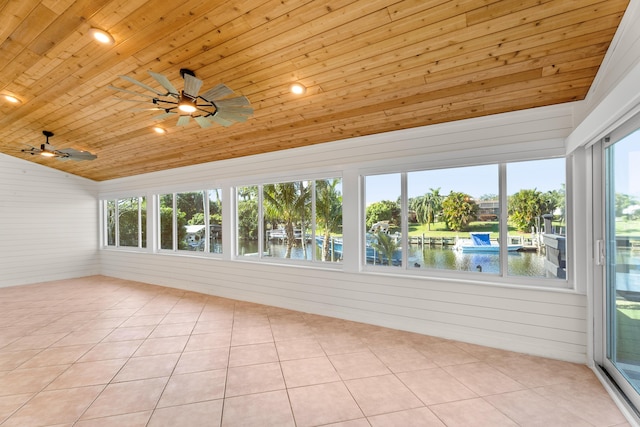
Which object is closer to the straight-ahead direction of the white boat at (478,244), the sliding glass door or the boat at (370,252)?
the sliding glass door

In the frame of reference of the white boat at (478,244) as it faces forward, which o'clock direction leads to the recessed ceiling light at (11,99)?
The recessed ceiling light is roughly at 5 o'clock from the white boat.

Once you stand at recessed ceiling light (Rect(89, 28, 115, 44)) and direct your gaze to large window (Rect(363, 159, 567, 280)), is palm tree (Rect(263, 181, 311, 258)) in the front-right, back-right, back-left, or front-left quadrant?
front-left

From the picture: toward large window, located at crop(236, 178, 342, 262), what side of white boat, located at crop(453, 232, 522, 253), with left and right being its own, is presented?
back

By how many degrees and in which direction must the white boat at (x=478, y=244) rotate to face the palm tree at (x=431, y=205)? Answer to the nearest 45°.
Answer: approximately 90° to its left

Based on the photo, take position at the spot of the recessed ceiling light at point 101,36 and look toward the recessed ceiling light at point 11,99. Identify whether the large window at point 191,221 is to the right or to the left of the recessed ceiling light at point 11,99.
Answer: right

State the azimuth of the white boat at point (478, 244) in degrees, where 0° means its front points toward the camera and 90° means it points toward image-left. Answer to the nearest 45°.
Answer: approximately 270°
